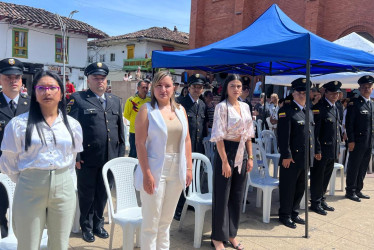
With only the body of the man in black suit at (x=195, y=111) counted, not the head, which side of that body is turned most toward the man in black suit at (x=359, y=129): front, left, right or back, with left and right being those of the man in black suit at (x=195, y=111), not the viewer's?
left

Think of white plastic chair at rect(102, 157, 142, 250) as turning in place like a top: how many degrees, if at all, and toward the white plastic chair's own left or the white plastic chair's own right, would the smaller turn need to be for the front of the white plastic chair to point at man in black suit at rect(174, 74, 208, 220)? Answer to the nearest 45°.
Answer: approximately 90° to the white plastic chair's own left

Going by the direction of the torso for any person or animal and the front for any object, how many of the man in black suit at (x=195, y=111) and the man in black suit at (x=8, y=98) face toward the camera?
2

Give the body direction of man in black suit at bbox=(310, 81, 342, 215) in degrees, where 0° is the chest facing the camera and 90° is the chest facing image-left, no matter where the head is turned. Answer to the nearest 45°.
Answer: approximately 315°

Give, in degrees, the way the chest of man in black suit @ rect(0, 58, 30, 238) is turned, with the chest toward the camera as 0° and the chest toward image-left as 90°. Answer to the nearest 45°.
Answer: approximately 0°

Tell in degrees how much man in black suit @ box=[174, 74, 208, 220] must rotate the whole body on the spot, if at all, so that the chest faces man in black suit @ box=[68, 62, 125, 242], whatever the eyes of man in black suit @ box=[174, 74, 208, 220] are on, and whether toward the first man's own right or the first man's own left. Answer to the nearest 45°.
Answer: approximately 45° to the first man's own right

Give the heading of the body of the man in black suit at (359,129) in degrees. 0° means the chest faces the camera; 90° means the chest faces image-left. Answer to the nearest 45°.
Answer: approximately 315°

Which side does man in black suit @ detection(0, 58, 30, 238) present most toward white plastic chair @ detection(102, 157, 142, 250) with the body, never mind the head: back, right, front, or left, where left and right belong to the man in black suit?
left

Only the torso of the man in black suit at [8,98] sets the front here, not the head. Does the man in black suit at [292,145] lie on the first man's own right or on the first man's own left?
on the first man's own left

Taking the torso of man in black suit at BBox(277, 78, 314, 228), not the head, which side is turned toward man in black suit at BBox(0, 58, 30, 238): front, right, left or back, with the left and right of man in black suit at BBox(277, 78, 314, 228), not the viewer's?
right

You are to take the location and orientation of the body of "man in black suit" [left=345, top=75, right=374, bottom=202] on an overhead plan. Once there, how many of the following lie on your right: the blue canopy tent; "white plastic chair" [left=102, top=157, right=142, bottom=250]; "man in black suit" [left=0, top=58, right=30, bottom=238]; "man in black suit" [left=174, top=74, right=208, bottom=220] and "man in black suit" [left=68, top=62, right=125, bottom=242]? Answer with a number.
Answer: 5
